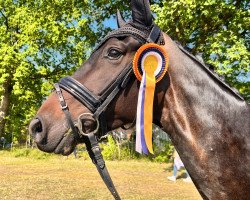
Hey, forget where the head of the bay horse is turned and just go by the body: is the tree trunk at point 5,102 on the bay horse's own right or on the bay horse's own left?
on the bay horse's own right

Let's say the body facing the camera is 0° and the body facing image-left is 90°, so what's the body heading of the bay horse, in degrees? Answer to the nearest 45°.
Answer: approximately 90°
